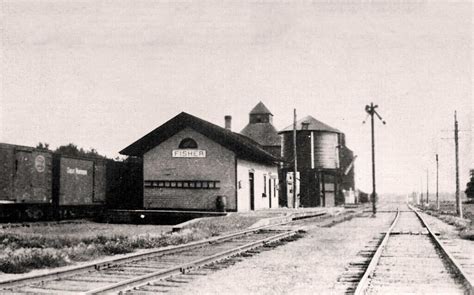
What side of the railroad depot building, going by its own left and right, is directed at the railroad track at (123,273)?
right

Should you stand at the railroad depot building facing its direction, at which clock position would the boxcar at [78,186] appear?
The boxcar is roughly at 5 o'clock from the railroad depot building.

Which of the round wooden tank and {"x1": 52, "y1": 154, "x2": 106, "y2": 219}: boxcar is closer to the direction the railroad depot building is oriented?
the round wooden tank

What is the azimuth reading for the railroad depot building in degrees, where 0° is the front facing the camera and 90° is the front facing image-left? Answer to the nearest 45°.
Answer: approximately 270°

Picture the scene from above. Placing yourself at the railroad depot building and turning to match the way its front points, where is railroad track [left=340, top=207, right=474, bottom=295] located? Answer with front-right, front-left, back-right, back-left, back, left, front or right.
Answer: right

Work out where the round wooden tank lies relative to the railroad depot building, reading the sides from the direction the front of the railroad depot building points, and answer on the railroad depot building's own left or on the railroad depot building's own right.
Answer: on the railroad depot building's own left
